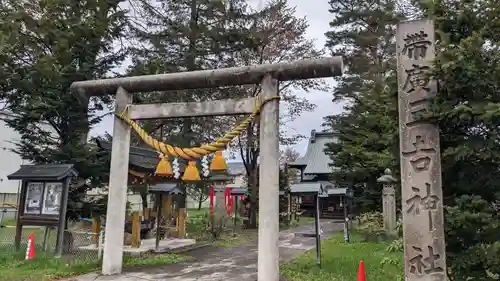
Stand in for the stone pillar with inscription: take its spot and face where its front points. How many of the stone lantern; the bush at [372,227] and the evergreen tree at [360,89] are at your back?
3

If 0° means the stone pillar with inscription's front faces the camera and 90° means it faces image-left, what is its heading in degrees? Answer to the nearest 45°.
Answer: approximately 0°

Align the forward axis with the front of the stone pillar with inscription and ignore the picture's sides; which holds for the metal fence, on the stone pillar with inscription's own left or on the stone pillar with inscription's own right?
on the stone pillar with inscription's own right

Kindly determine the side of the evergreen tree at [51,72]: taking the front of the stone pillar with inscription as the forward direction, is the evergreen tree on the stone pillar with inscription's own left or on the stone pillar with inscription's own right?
on the stone pillar with inscription's own right

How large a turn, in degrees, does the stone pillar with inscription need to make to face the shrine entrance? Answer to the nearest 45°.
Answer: approximately 90° to its right

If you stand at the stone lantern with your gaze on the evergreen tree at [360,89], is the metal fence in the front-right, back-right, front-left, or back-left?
back-left

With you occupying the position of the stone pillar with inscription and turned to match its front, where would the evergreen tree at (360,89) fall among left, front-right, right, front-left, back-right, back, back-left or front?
back

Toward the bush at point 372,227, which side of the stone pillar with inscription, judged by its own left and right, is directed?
back

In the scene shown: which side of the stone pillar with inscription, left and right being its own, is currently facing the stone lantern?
back
